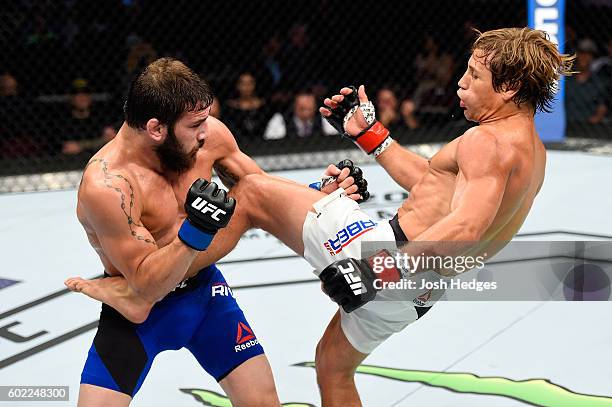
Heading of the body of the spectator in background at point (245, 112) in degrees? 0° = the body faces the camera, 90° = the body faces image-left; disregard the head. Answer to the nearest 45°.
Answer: approximately 0°

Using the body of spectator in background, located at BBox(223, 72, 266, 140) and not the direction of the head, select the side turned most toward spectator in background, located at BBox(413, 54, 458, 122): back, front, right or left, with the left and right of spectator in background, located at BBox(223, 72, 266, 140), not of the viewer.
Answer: left

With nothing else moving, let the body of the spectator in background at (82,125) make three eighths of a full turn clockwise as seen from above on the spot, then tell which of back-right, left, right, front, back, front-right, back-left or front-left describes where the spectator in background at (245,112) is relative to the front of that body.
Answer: back-right

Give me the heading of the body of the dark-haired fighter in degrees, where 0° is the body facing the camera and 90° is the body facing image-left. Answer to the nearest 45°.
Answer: approximately 315°

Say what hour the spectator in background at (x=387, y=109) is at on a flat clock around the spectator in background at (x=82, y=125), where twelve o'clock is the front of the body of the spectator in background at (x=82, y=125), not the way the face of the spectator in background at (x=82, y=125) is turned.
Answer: the spectator in background at (x=387, y=109) is roughly at 9 o'clock from the spectator in background at (x=82, y=125).

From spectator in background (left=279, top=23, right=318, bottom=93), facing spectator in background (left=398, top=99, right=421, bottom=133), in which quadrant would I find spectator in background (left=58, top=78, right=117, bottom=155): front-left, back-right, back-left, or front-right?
back-right
